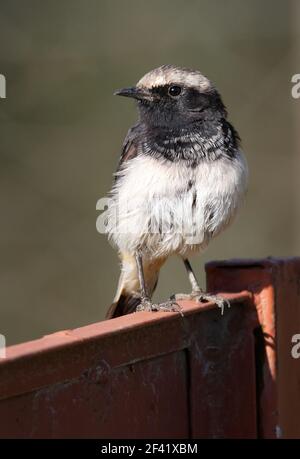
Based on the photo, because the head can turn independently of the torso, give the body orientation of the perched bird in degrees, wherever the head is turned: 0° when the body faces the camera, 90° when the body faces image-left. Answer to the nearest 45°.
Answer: approximately 315°
